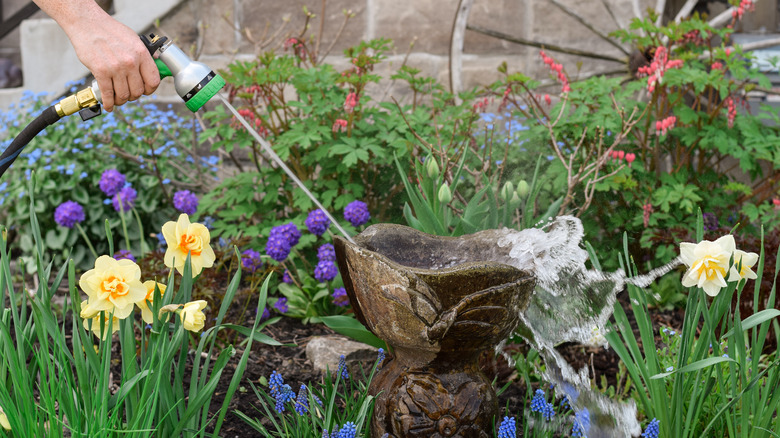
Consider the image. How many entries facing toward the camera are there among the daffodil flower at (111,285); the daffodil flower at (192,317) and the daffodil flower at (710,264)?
2

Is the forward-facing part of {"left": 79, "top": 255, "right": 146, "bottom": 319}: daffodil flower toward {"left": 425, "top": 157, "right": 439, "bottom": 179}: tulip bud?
no

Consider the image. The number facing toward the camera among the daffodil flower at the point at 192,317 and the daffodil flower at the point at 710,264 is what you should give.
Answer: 1

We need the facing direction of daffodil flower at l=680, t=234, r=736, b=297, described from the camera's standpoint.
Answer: facing the viewer

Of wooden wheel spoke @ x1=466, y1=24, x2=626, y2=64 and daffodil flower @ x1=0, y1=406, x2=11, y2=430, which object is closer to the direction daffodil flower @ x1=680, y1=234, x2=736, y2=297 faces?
the daffodil flower

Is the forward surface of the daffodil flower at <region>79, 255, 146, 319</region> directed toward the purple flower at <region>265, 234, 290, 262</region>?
no

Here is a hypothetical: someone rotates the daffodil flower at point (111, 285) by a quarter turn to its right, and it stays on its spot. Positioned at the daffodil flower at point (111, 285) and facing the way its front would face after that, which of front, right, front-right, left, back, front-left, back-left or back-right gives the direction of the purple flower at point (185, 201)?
right

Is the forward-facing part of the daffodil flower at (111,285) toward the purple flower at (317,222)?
no

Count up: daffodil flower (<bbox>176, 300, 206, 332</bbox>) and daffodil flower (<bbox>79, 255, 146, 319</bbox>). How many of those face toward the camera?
1

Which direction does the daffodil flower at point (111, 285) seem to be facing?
toward the camera

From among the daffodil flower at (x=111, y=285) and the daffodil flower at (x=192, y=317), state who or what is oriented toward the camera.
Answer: the daffodil flower at (x=111, y=285)
